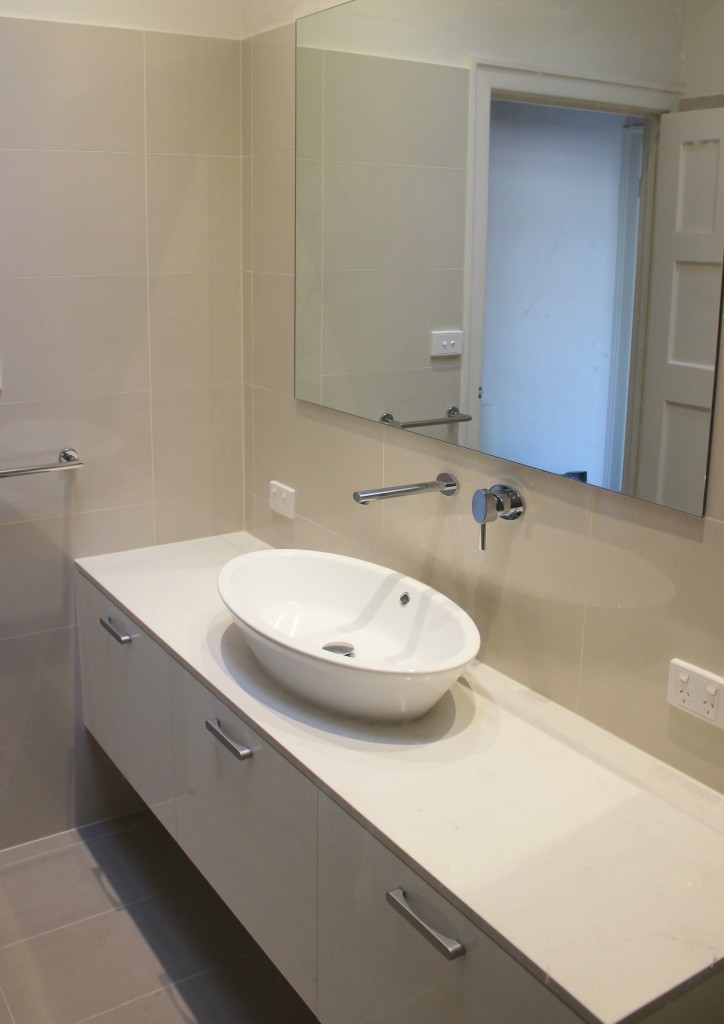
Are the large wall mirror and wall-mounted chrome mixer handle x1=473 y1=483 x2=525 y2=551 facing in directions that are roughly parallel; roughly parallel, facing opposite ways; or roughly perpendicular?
roughly parallel

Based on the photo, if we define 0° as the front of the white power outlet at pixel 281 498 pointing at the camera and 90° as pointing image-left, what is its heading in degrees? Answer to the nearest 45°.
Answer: approximately 45°

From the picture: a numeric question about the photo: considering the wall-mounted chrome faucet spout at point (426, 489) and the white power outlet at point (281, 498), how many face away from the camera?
0

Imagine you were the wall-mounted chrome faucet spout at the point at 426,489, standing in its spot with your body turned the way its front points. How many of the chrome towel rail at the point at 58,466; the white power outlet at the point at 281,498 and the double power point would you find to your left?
1

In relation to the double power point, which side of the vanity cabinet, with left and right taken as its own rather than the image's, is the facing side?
left

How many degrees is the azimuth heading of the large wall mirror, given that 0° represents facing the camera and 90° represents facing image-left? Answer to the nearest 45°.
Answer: approximately 45°

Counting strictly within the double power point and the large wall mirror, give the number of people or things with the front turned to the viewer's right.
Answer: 0

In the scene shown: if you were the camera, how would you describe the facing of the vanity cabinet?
facing the viewer and to the left of the viewer

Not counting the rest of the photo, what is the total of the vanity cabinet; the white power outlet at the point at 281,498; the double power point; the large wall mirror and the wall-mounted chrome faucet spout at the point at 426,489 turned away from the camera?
0

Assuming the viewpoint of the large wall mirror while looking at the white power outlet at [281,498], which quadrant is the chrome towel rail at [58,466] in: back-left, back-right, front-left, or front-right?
front-left

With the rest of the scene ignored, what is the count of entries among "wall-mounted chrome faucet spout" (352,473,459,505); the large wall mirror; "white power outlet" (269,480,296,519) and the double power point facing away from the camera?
0

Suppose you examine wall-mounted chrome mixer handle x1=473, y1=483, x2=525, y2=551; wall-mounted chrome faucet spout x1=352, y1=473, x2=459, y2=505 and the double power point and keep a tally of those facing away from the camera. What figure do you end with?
0

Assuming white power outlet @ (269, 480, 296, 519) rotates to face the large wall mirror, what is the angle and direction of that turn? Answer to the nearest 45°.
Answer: approximately 90° to its left

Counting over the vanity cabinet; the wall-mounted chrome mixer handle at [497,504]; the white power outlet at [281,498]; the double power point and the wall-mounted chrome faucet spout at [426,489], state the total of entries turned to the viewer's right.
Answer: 0

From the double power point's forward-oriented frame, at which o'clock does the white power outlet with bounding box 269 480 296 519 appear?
The white power outlet is roughly at 3 o'clock from the double power point.
